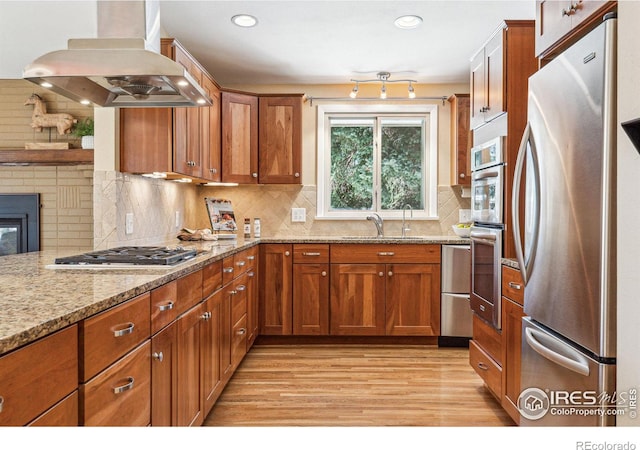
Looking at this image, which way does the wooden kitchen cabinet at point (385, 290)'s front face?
toward the camera

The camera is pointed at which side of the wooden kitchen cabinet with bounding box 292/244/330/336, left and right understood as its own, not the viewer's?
front

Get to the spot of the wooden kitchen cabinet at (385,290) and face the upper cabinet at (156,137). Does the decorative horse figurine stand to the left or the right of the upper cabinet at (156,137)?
right

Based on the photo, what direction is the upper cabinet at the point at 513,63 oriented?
to the viewer's left

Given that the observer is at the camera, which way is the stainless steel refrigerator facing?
facing the viewer and to the left of the viewer

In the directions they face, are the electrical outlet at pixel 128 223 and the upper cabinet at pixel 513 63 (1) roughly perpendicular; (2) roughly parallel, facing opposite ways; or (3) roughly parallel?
roughly parallel, facing opposite ways

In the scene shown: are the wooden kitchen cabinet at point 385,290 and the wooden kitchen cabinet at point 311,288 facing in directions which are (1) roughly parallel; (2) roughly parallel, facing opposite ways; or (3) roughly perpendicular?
roughly parallel

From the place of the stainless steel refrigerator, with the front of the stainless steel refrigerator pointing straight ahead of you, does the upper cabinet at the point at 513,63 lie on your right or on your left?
on your right

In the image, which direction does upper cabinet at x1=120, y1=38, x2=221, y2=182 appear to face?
to the viewer's right

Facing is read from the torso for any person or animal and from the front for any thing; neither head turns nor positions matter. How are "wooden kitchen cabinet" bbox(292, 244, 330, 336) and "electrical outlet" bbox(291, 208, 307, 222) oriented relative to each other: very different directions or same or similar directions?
same or similar directions

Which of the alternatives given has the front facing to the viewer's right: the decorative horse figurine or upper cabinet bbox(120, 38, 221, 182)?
the upper cabinet

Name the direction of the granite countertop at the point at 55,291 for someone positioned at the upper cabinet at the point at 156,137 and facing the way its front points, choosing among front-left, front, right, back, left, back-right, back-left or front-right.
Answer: right

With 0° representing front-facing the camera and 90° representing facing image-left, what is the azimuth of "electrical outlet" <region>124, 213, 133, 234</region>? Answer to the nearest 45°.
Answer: approximately 315°

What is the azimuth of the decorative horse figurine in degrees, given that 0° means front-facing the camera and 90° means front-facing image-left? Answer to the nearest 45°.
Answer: approximately 90°
